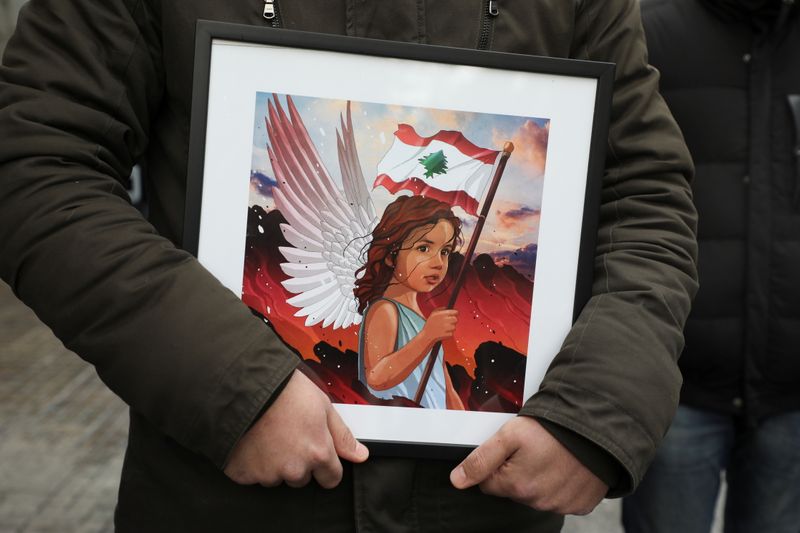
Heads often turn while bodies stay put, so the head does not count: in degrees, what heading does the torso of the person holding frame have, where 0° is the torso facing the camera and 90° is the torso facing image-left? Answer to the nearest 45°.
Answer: approximately 0°

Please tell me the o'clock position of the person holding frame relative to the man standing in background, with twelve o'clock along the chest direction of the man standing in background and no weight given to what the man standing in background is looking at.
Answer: The person holding frame is roughly at 1 o'clock from the man standing in background.

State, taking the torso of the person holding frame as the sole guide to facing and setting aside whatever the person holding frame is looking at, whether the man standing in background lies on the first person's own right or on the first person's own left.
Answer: on the first person's own left

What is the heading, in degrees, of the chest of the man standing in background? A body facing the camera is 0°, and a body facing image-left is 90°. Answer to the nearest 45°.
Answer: approximately 0°

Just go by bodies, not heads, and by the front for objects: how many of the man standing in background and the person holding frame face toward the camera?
2
